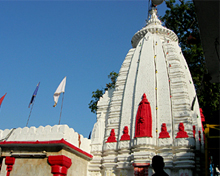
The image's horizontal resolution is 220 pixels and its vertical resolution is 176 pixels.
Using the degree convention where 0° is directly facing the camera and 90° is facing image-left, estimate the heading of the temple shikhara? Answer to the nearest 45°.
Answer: approximately 45°
